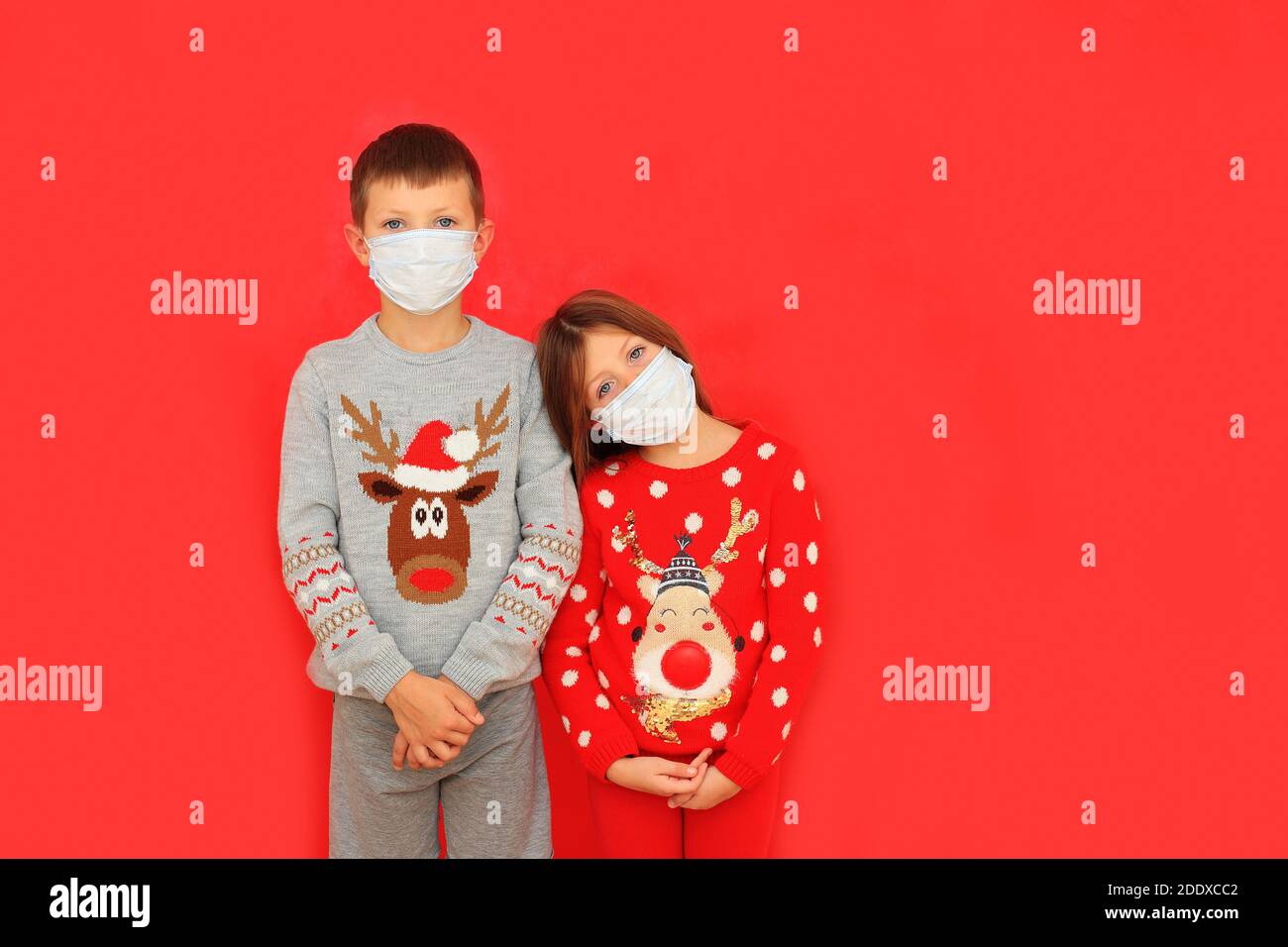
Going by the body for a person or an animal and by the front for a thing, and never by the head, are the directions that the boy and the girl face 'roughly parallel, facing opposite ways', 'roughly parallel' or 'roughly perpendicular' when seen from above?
roughly parallel

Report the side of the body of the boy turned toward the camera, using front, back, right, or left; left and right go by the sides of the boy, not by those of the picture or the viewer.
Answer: front

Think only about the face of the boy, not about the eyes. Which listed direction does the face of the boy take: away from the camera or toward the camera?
toward the camera

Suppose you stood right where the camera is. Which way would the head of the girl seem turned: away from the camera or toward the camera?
toward the camera

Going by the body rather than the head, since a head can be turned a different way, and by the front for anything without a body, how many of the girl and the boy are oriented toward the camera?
2

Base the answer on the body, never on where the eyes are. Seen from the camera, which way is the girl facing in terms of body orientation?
toward the camera
